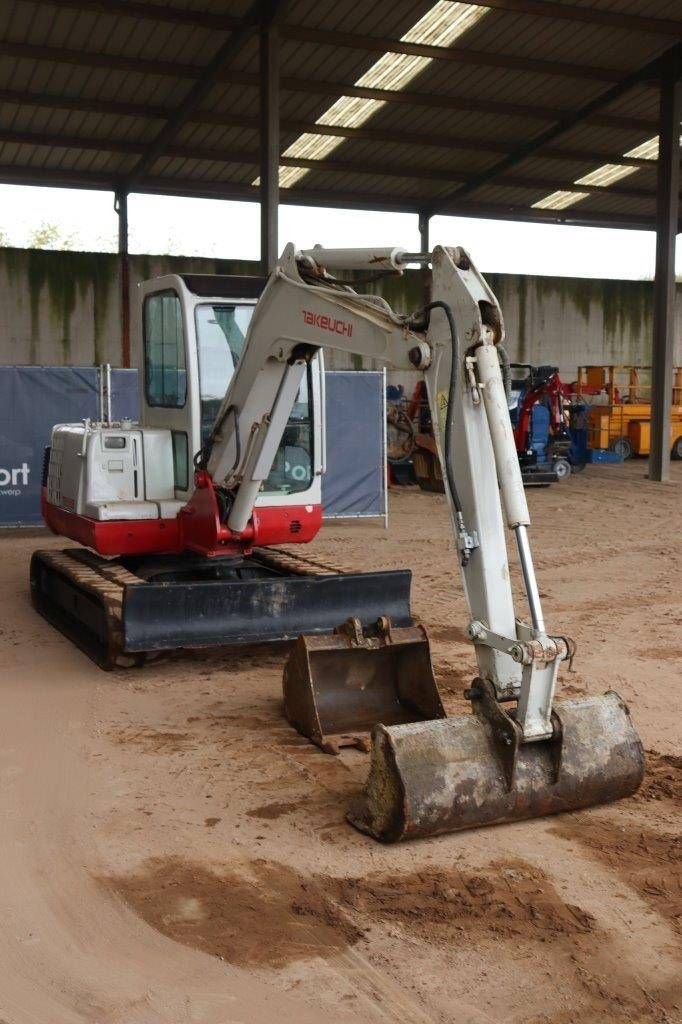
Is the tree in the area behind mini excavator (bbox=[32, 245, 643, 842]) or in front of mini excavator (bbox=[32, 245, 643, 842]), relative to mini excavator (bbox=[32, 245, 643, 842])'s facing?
behind

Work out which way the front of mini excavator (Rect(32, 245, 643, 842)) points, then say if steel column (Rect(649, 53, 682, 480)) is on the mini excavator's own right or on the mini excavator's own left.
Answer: on the mini excavator's own left

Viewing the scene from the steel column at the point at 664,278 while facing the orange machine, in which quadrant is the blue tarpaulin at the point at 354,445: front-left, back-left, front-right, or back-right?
back-left

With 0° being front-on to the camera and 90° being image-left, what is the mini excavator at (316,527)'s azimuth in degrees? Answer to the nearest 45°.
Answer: approximately 315°

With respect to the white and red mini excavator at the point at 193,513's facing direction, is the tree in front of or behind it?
behind

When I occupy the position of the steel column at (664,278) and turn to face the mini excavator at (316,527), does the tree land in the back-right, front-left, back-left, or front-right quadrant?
back-right

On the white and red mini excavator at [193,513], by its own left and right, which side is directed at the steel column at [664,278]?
left
